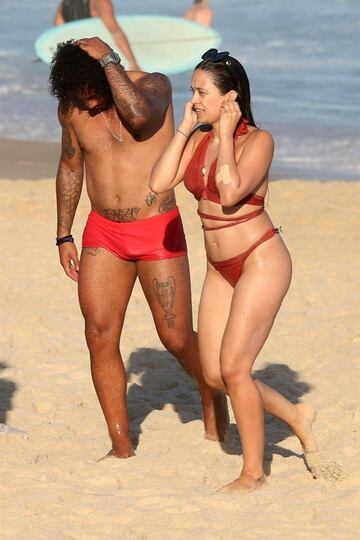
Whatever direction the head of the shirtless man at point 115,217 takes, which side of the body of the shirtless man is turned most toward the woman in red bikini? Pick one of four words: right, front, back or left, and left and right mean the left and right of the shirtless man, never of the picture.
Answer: left

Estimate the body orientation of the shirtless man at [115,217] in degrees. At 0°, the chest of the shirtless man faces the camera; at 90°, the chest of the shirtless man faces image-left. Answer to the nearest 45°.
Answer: approximately 45°

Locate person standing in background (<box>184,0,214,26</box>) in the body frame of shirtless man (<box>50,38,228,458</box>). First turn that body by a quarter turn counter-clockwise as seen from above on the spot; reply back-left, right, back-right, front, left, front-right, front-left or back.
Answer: back-left

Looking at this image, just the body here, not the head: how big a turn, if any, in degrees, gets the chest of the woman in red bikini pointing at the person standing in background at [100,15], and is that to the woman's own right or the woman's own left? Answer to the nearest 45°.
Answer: approximately 135° to the woman's own right

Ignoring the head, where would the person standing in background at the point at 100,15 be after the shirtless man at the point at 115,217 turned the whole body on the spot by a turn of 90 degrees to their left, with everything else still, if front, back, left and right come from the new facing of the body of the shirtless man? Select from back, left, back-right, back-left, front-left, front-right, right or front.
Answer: back-left

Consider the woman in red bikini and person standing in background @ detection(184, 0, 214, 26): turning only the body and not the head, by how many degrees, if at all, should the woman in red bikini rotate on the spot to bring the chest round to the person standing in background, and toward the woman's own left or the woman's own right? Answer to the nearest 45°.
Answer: approximately 135° to the woman's own right
